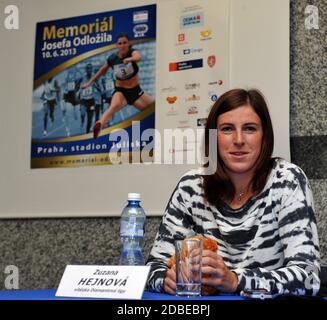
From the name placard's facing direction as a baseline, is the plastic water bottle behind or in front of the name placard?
behind

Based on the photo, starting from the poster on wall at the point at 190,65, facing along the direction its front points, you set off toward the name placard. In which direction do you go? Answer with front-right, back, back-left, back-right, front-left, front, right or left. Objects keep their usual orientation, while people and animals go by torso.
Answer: front

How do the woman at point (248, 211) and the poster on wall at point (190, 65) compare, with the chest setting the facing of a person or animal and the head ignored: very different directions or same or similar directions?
same or similar directions

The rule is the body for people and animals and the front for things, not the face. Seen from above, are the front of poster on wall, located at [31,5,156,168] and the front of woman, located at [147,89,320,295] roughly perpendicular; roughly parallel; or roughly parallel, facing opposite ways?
roughly parallel

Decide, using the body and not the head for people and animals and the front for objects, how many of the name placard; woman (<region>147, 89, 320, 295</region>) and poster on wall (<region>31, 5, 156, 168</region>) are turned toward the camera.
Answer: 3

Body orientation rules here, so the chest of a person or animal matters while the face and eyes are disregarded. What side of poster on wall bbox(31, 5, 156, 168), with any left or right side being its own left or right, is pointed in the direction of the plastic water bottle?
front

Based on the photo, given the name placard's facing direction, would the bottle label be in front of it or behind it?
behind

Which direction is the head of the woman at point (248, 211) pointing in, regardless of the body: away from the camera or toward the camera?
toward the camera

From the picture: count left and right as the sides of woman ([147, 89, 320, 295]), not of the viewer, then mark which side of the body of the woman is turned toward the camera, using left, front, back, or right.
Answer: front

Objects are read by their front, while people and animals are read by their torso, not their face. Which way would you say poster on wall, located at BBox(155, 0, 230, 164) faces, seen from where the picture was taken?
facing the viewer
